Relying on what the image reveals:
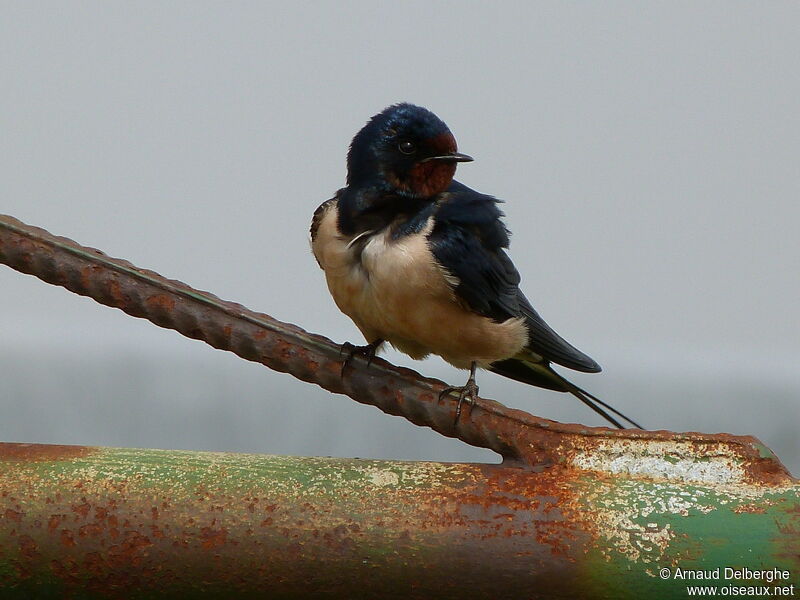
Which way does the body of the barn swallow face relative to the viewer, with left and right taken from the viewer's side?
facing the viewer and to the left of the viewer
